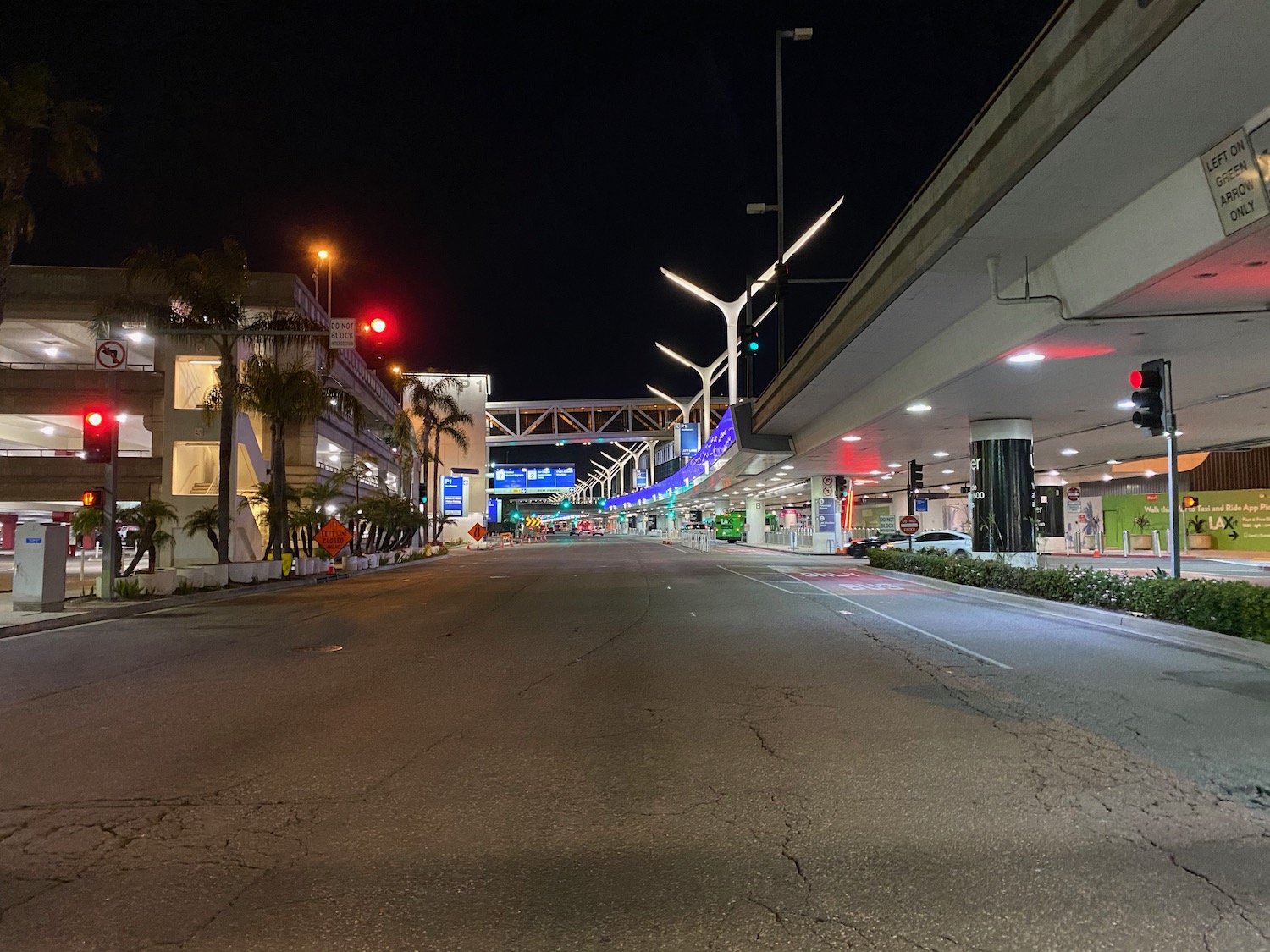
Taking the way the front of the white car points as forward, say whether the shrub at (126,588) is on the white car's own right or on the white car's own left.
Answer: on the white car's own left

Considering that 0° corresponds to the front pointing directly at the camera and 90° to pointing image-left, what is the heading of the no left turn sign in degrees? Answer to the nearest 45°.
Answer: approximately 0°

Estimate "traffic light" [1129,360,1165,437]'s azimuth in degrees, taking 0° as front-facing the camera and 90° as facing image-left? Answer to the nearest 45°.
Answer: approximately 45°

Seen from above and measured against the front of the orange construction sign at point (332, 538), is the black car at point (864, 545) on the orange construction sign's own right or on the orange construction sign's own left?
on the orange construction sign's own left

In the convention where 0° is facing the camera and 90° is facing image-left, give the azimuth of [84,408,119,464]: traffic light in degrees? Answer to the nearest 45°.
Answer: approximately 0°
